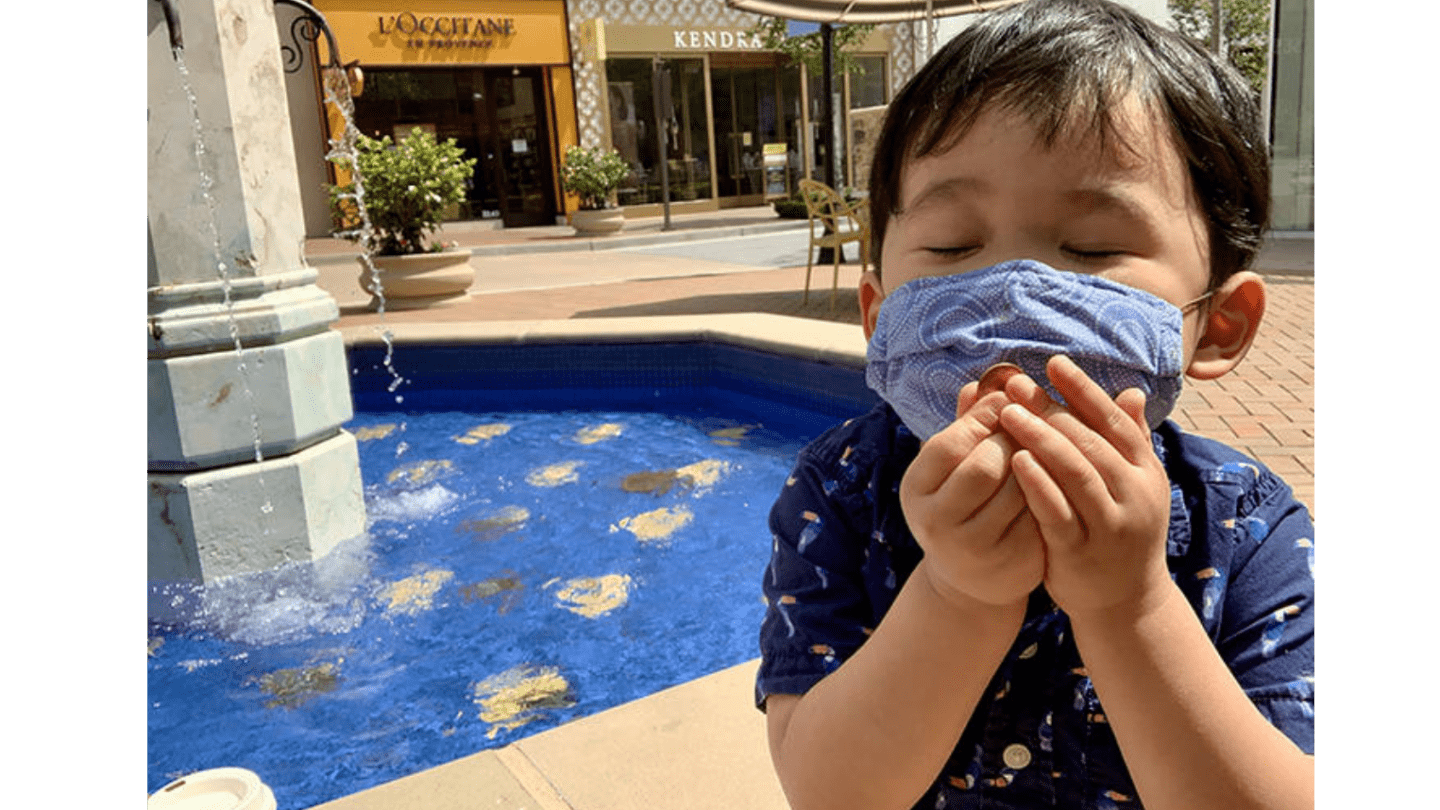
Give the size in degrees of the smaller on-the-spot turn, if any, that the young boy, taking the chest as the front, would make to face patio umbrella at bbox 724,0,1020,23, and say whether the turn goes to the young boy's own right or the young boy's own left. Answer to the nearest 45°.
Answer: approximately 180°

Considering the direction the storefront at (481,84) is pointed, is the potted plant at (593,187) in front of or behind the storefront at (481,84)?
in front

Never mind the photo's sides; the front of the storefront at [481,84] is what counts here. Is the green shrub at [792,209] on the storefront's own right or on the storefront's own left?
on the storefront's own left

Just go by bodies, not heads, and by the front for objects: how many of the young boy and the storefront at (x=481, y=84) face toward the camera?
2

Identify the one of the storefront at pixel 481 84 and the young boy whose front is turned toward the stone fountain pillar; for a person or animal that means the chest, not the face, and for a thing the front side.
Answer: the storefront

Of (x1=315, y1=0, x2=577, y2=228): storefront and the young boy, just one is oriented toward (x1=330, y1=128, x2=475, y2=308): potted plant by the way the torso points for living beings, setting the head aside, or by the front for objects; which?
the storefront

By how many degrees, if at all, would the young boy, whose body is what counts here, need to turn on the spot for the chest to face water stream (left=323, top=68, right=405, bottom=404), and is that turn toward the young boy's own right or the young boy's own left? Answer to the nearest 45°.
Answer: approximately 135° to the young boy's own right

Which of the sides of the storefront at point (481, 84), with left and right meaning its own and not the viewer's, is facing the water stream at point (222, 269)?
front

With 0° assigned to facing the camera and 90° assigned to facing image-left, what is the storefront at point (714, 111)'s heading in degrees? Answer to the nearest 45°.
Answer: approximately 315°

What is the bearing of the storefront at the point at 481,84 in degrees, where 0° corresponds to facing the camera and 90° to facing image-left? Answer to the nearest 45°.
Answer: approximately 0°
